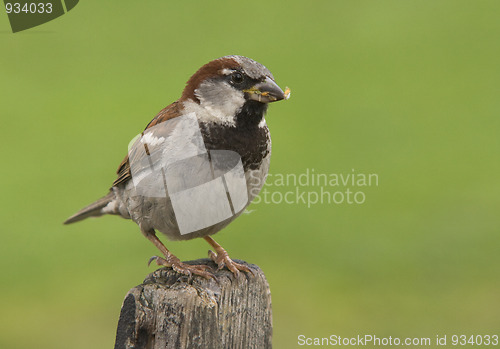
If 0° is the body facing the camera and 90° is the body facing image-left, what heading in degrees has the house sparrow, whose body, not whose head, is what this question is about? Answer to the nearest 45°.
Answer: approximately 315°
